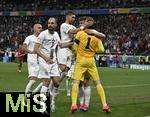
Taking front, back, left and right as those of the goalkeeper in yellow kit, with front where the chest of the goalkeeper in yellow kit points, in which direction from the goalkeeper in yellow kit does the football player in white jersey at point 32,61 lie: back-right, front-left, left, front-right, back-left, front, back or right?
front-left

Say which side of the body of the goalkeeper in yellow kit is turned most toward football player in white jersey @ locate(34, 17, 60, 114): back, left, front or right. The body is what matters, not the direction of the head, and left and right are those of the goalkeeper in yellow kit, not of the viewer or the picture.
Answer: left

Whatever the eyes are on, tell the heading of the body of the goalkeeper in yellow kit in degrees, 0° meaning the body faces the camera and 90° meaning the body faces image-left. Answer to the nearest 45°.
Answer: approximately 180°
